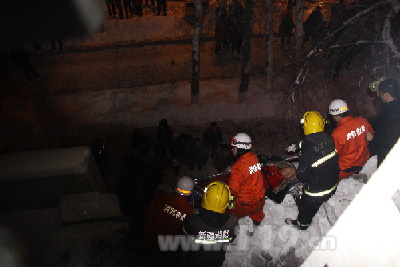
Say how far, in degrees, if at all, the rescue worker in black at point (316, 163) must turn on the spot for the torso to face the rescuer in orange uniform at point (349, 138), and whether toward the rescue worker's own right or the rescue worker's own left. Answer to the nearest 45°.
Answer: approximately 90° to the rescue worker's own right

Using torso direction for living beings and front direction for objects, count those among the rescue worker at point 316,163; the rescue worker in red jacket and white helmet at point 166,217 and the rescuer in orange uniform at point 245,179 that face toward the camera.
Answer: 0

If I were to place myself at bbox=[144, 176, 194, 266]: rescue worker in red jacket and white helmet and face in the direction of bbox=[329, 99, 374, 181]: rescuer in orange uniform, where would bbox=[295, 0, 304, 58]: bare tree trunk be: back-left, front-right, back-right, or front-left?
front-left

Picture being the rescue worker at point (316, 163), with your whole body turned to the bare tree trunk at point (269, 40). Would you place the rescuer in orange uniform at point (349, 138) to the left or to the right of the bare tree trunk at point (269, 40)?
right

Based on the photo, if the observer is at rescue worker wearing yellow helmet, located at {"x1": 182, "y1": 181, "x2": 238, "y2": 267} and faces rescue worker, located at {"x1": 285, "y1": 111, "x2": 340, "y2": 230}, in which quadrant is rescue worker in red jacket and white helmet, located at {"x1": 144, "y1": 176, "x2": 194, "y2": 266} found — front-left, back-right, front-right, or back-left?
back-left

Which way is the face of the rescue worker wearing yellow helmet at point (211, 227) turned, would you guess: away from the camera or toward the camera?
away from the camera

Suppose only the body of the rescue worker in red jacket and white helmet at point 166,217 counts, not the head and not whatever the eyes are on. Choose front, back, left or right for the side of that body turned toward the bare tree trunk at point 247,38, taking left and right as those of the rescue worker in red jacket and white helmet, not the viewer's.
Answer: front

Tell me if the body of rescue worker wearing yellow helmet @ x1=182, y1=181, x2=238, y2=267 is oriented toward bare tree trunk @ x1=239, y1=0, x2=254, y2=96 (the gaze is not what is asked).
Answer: yes

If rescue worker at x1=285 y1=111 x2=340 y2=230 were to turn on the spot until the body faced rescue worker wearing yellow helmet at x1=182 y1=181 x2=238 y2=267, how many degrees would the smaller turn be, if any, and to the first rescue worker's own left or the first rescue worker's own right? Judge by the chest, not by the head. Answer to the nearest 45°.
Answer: approximately 90° to the first rescue worker's own left

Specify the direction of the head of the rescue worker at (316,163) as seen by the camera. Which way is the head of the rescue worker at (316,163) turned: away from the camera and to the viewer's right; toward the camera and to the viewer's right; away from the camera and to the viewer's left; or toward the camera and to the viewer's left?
away from the camera and to the viewer's left

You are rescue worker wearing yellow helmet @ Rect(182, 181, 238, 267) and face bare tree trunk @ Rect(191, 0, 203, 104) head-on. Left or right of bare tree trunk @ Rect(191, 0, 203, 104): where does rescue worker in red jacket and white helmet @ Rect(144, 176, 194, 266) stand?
left

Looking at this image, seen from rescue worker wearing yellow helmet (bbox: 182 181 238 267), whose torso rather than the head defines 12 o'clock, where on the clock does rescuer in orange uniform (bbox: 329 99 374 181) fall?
The rescuer in orange uniform is roughly at 2 o'clock from the rescue worker wearing yellow helmet.

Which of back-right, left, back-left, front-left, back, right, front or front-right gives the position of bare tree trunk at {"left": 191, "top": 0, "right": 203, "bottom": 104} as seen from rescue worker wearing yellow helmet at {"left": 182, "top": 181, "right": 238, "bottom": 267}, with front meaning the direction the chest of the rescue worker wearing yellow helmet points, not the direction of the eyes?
front

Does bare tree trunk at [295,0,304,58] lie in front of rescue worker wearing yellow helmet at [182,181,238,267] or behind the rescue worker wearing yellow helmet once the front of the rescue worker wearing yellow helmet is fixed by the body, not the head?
in front

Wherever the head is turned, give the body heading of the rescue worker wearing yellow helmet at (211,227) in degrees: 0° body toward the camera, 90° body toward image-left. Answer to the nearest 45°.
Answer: approximately 180°

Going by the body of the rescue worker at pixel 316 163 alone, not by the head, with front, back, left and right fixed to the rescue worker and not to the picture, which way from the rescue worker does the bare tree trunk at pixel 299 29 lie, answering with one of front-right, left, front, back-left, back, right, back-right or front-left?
front-right
